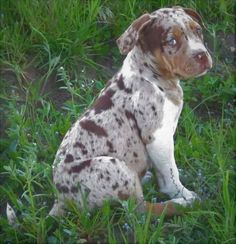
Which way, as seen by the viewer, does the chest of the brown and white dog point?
to the viewer's right
